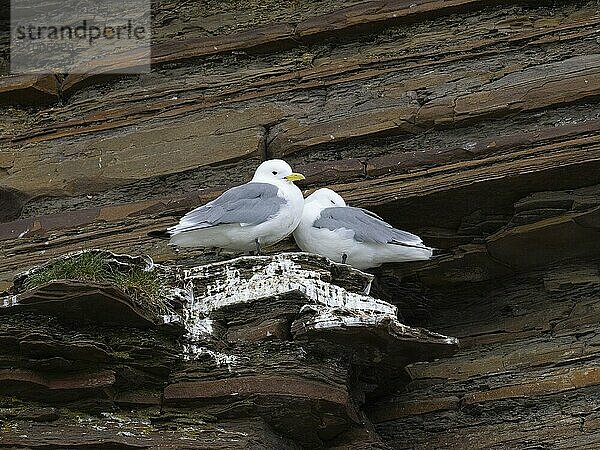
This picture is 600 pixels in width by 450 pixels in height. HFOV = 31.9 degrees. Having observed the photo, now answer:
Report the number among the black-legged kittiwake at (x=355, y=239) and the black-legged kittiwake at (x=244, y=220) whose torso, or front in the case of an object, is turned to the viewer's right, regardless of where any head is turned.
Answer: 1

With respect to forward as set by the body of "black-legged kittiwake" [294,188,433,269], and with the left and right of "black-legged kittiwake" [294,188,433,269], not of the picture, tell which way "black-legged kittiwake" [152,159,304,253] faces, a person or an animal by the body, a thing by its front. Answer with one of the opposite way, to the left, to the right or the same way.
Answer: the opposite way

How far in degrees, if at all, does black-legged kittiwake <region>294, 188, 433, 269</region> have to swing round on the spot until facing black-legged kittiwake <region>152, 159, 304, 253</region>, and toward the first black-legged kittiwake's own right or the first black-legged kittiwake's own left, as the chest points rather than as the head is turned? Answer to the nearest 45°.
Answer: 0° — it already faces it

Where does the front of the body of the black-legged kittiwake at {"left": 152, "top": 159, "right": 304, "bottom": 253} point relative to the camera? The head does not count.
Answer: to the viewer's right

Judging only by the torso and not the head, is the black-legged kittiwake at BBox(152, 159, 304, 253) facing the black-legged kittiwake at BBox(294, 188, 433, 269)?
yes

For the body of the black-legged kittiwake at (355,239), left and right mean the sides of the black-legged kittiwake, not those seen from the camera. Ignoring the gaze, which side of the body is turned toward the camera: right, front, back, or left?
left
